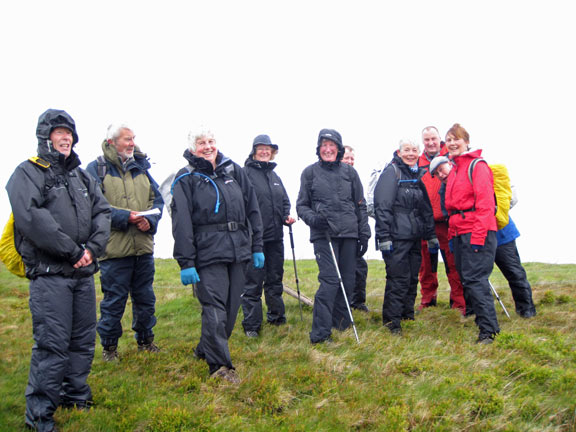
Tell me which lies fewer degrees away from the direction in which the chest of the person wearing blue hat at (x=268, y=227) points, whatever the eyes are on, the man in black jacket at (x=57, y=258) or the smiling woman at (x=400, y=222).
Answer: the man in black jacket

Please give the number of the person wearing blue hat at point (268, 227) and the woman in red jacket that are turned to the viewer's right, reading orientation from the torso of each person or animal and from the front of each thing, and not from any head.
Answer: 0

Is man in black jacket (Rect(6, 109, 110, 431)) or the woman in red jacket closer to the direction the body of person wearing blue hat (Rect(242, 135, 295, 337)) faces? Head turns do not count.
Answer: the man in black jacket

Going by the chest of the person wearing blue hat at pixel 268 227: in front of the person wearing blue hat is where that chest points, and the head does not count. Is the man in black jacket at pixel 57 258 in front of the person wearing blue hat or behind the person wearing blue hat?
in front

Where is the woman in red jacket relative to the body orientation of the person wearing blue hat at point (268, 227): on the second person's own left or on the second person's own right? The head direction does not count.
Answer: on the second person's own left

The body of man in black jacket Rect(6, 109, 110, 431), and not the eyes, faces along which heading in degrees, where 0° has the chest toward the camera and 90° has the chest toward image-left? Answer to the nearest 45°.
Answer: approximately 315°

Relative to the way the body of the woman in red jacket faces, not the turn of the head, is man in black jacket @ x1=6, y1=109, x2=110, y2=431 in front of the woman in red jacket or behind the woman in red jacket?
in front

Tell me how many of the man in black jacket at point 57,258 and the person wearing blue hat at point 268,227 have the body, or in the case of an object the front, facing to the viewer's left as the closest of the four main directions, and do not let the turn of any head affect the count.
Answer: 0

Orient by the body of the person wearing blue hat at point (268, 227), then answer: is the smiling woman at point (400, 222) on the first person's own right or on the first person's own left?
on the first person's own left

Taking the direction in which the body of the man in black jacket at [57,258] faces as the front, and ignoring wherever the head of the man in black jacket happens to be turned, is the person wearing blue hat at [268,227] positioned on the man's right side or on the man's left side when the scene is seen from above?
on the man's left side
